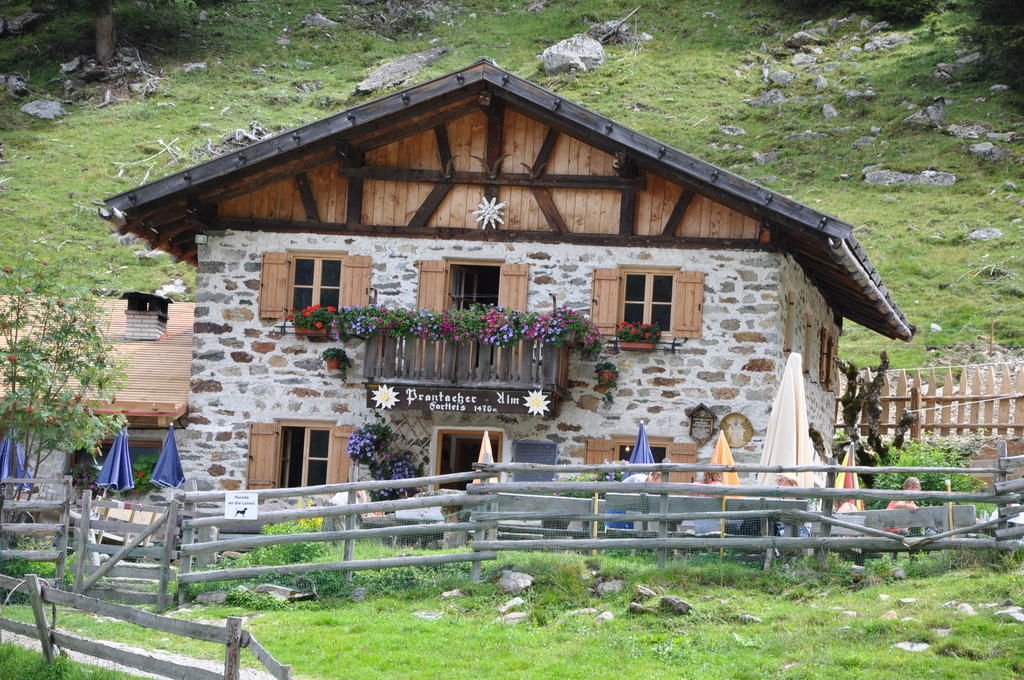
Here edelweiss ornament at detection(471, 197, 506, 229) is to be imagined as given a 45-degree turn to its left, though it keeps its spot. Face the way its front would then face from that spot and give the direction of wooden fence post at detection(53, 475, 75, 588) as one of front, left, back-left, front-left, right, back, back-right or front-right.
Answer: right

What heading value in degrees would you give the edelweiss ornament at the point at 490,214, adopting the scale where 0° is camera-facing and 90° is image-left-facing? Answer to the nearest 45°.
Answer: approximately 0°

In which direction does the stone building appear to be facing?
toward the camera

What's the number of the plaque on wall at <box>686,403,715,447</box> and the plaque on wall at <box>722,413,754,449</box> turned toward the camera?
2

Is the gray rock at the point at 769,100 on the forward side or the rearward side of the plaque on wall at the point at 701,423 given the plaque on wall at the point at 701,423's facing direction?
on the rearward side

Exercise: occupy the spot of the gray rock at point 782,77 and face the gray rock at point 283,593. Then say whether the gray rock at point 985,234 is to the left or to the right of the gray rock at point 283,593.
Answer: left

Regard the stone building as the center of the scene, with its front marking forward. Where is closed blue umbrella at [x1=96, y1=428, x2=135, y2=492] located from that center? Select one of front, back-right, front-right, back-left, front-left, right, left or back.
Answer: right

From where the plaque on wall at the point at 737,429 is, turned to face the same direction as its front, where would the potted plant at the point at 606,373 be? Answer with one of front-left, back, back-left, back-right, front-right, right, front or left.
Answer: right

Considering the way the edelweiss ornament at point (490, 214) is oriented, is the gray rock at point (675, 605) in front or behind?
in front

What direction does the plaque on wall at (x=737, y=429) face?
toward the camera

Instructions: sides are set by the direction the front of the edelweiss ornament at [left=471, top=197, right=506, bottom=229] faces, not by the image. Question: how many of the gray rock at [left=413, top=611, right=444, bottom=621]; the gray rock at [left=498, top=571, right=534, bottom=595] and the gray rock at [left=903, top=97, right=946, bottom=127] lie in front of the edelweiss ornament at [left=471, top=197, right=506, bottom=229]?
2

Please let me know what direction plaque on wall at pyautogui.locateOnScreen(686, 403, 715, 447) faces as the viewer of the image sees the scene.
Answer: facing the viewer

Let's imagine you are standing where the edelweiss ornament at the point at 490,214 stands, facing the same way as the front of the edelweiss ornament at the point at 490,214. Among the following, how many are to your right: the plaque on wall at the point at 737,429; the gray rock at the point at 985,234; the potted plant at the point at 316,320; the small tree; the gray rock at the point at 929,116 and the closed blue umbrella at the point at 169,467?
3

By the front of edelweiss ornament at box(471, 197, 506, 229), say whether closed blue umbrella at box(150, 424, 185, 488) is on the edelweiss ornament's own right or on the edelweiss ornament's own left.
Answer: on the edelweiss ornament's own right

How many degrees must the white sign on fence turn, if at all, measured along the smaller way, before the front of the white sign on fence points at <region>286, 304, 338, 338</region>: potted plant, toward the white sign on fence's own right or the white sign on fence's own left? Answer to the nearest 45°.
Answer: approximately 180°

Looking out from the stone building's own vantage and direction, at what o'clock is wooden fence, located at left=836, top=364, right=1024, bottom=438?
The wooden fence is roughly at 8 o'clock from the stone building.
